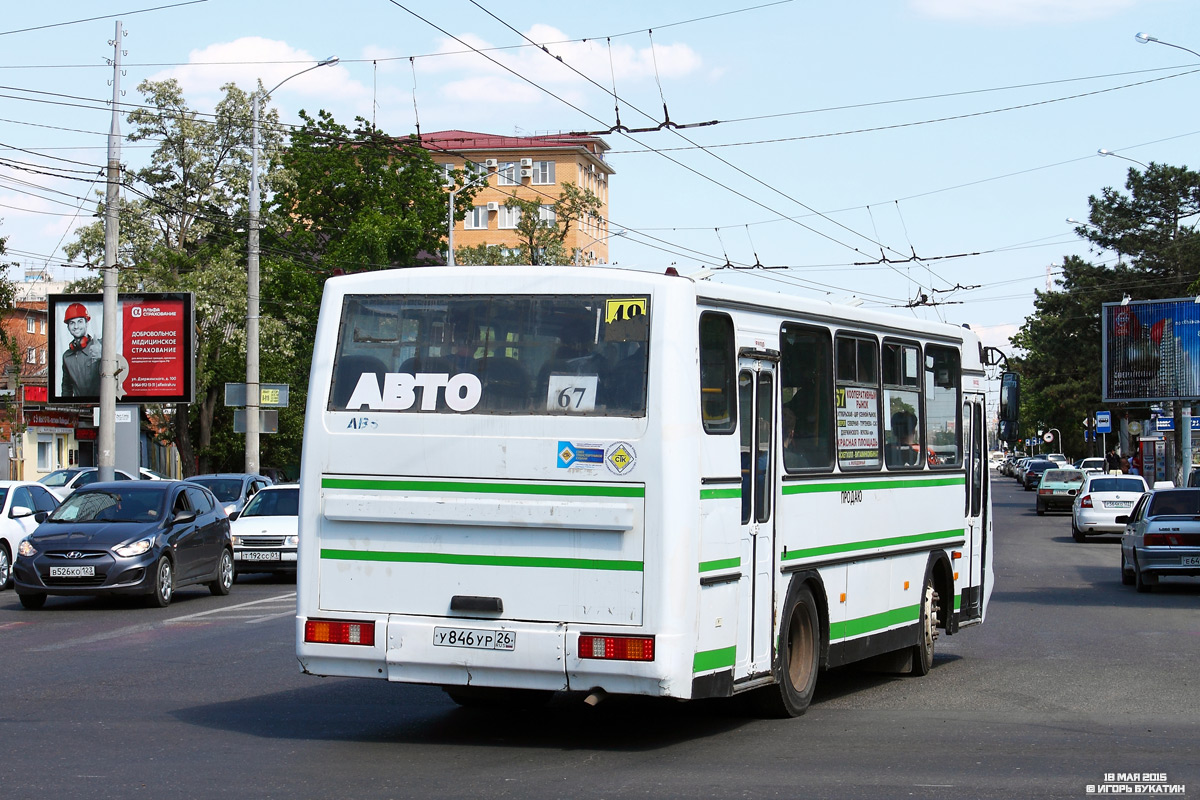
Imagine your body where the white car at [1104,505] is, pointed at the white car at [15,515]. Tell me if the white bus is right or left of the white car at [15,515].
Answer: left

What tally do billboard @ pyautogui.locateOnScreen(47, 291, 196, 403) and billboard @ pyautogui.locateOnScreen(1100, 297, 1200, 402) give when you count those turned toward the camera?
2

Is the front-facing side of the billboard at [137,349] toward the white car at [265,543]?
yes

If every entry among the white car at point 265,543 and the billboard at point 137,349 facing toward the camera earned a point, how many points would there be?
2

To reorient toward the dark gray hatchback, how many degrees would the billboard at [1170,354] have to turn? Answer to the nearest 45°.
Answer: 0° — it already faces it

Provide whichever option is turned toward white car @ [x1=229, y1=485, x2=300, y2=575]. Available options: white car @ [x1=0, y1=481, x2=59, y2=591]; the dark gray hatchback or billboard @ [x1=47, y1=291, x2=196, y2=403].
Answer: the billboard

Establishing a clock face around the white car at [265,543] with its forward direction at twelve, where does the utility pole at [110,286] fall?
The utility pole is roughly at 5 o'clock from the white car.

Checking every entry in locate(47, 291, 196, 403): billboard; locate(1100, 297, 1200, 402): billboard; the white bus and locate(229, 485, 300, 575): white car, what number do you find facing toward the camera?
3

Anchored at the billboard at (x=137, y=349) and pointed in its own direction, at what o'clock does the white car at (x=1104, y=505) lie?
The white car is roughly at 10 o'clock from the billboard.

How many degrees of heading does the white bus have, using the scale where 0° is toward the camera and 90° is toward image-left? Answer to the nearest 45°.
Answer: approximately 225°

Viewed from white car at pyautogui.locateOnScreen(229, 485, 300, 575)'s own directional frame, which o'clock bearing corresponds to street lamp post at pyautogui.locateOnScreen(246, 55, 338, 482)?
The street lamp post is roughly at 6 o'clock from the white car.

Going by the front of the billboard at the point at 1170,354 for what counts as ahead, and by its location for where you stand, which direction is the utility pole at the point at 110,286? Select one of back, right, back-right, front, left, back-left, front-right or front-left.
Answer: front-right

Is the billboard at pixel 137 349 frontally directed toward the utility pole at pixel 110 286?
yes
